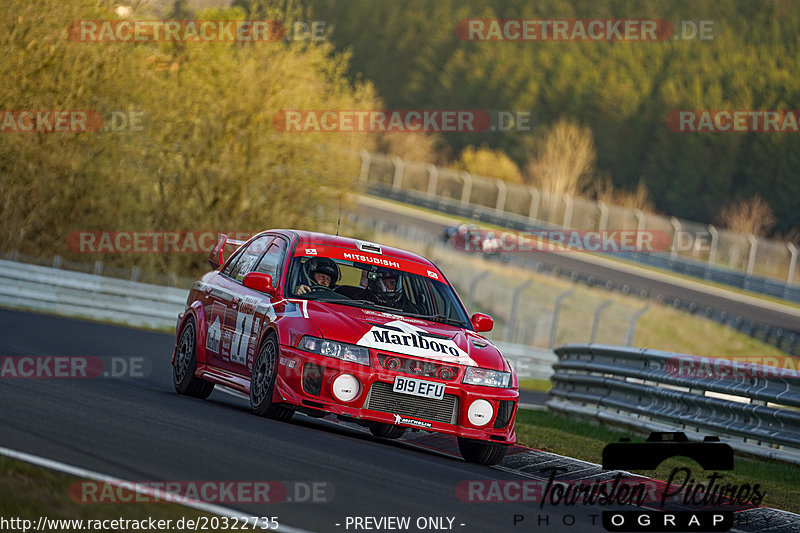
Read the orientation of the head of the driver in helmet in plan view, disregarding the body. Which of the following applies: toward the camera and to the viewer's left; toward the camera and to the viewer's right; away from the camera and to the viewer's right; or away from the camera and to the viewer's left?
toward the camera and to the viewer's right

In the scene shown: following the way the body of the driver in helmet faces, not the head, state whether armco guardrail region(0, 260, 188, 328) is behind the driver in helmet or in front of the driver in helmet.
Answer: behind

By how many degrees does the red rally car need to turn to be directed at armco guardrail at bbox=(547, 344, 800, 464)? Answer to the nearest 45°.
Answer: approximately 90° to its left

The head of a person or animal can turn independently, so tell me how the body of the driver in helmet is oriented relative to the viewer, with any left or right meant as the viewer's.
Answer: facing the viewer and to the right of the viewer
